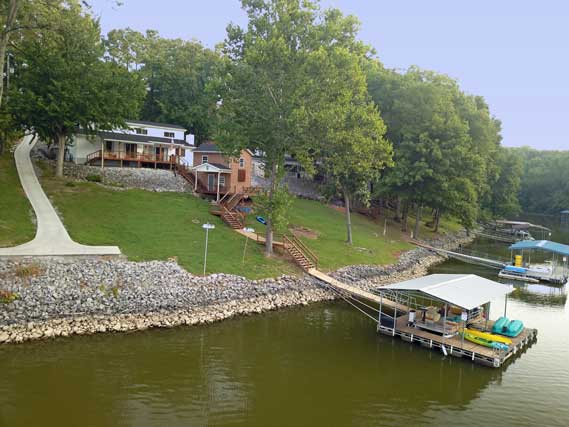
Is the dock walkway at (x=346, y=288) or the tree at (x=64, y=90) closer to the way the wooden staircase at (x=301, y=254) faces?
the dock walkway

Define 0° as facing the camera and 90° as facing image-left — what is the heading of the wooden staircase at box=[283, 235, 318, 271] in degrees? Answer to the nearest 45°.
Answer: approximately 315°

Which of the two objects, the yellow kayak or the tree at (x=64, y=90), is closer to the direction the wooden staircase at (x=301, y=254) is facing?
the yellow kayak

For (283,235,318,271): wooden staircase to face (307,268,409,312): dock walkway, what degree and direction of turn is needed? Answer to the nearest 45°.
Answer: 0° — it already faces it

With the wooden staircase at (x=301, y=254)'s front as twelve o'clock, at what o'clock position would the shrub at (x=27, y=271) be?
The shrub is roughly at 3 o'clock from the wooden staircase.

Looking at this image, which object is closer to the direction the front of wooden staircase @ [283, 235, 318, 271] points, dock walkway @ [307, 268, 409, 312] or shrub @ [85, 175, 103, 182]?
the dock walkway

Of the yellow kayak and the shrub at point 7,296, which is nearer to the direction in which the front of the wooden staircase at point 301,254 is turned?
the yellow kayak

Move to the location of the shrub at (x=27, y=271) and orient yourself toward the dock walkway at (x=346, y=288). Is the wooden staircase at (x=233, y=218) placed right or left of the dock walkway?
left

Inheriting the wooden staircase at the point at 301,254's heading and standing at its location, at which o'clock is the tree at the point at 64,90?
The tree is roughly at 5 o'clock from the wooden staircase.

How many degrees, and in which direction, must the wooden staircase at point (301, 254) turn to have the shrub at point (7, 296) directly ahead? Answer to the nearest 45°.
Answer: approximately 90° to its right

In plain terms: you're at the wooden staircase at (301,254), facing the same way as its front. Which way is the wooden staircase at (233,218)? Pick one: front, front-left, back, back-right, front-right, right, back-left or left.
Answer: back

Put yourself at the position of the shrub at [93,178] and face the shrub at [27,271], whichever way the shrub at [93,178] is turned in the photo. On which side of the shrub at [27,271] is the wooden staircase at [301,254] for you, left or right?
left

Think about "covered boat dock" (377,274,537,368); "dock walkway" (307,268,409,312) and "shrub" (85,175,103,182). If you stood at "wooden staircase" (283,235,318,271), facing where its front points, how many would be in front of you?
2

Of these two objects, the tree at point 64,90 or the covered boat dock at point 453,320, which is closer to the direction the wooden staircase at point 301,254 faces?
the covered boat dock

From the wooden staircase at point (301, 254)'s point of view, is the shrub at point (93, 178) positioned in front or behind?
behind
